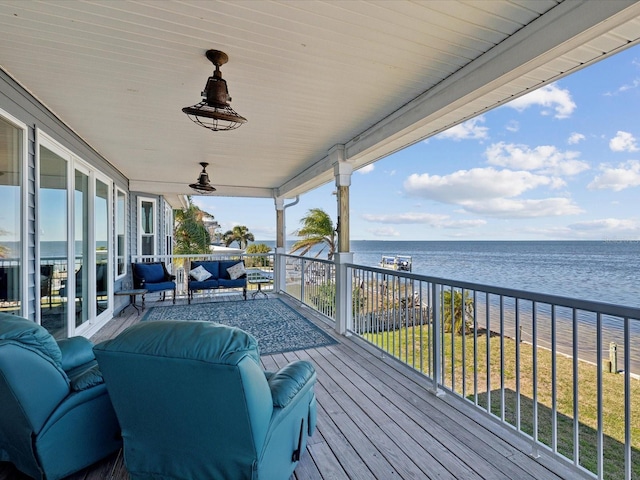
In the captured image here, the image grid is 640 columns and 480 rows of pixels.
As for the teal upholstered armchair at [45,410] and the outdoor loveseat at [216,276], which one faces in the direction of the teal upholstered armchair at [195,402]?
the outdoor loveseat

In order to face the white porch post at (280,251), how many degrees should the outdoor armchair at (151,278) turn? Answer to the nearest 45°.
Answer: approximately 45° to its left

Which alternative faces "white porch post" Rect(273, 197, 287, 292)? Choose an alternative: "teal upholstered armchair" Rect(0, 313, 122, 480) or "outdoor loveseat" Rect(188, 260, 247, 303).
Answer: the teal upholstered armchair

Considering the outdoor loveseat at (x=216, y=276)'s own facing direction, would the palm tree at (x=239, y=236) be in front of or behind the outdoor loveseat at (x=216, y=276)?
behind

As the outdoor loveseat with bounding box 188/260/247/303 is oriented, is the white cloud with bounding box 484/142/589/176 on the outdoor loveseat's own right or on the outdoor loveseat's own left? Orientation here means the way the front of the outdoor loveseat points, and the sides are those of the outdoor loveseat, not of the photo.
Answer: on the outdoor loveseat's own left

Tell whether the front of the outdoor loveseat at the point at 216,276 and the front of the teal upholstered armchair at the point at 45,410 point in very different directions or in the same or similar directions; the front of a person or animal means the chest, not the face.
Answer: very different directions

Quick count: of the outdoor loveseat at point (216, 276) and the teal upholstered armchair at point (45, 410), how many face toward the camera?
1

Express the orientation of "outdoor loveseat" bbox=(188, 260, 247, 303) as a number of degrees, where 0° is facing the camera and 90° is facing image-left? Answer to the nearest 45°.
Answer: approximately 0°

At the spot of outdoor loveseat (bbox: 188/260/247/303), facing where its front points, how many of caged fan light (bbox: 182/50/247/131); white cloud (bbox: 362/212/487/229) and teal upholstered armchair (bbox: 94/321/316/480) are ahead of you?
2

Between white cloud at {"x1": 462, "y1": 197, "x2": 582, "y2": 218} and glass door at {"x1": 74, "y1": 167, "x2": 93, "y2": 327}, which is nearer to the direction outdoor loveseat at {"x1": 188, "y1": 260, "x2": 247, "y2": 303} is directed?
the glass door

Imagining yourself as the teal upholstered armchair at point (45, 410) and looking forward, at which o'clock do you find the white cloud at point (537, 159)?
The white cloud is roughly at 1 o'clock from the teal upholstered armchair.

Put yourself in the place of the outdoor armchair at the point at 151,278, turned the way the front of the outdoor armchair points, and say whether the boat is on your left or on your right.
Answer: on your left

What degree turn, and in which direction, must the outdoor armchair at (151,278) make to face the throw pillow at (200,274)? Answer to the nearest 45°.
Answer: approximately 45° to its left

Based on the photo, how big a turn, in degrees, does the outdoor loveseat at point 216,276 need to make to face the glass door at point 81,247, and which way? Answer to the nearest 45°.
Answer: approximately 45° to its right

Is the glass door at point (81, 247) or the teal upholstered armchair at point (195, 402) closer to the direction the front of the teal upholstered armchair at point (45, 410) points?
the glass door
